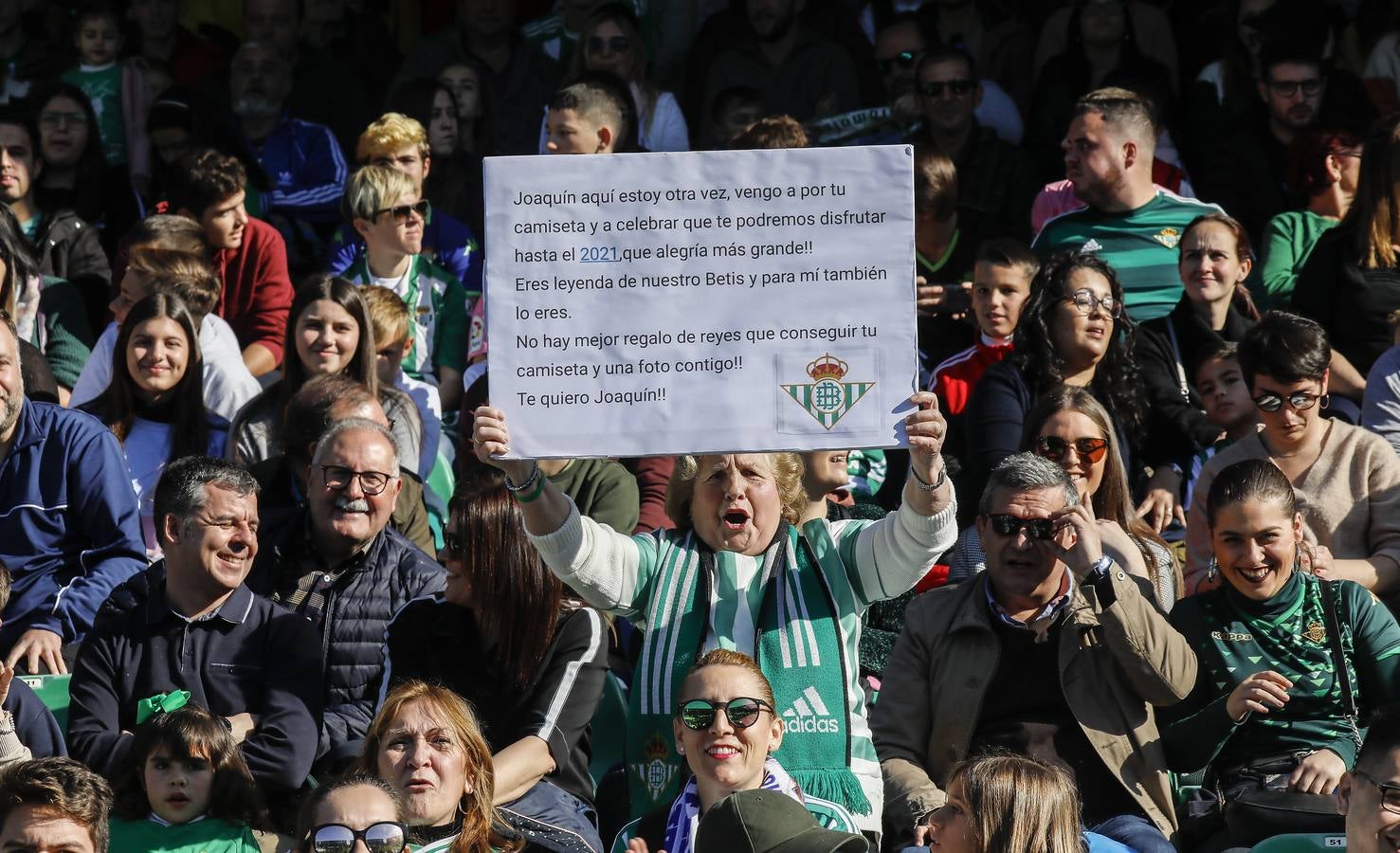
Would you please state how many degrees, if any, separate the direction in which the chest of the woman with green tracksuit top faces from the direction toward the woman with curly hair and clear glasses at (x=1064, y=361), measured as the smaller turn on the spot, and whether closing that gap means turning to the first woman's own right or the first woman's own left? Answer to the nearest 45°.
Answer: approximately 135° to the first woman's own right

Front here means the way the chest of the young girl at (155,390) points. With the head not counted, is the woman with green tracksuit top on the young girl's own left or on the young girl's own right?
on the young girl's own left

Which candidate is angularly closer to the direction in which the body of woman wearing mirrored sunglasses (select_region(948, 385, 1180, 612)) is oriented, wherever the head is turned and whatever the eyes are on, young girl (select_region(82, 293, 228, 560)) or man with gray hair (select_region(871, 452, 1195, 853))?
the man with gray hair

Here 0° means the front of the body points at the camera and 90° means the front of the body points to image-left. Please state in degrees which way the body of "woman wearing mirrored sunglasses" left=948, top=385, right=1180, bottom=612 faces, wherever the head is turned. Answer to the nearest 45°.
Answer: approximately 0°

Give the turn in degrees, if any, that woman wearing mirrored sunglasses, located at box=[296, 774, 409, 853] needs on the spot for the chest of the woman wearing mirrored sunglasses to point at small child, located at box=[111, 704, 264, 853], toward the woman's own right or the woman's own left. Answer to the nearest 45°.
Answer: approximately 135° to the woman's own right

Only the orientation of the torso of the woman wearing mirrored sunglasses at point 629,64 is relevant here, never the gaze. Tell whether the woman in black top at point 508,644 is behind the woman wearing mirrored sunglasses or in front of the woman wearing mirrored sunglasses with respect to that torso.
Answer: in front

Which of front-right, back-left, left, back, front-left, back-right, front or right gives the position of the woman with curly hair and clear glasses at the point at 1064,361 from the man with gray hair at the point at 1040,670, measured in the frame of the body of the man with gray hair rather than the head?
back

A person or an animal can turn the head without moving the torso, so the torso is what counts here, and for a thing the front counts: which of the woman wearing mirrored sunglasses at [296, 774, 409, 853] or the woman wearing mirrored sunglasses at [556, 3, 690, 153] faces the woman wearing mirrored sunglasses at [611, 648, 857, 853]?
the woman wearing mirrored sunglasses at [556, 3, 690, 153]
